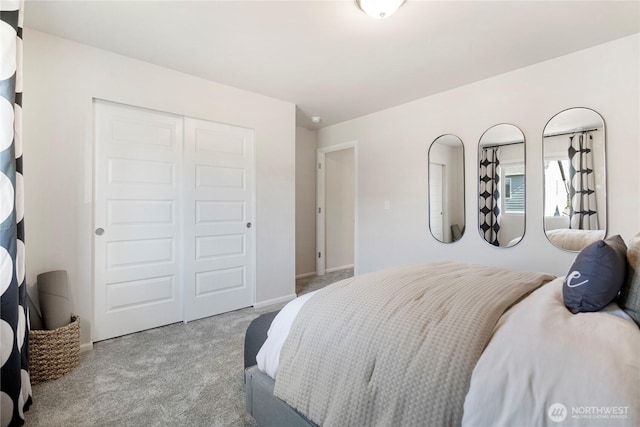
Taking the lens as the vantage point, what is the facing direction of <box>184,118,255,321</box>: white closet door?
facing the viewer and to the right of the viewer

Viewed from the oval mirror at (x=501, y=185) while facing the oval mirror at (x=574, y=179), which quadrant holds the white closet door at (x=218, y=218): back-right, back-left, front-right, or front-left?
back-right

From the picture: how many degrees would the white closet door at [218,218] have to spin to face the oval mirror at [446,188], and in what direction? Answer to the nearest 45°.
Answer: approximately 45° to its left

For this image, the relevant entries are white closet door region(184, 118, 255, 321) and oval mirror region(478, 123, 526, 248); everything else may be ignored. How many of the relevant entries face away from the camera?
0

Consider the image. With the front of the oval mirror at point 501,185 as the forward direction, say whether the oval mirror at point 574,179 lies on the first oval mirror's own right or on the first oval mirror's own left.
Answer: on the first oval mirror's own left

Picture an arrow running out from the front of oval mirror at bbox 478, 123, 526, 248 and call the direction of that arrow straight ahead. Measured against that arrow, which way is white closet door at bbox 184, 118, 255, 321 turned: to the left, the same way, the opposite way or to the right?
to the left

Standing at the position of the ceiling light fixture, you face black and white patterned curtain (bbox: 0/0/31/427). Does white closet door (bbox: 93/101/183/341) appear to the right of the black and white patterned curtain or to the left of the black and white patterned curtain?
right

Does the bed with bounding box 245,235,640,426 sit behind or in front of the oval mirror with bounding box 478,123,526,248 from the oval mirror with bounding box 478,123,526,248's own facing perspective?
in front

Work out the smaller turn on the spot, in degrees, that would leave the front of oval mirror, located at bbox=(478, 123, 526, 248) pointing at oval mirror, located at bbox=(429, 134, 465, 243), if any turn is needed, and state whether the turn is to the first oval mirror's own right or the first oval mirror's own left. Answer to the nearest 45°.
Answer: approximately 90° to the first oval mirror's own right

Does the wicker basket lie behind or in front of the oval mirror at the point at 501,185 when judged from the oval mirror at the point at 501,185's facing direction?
in front
